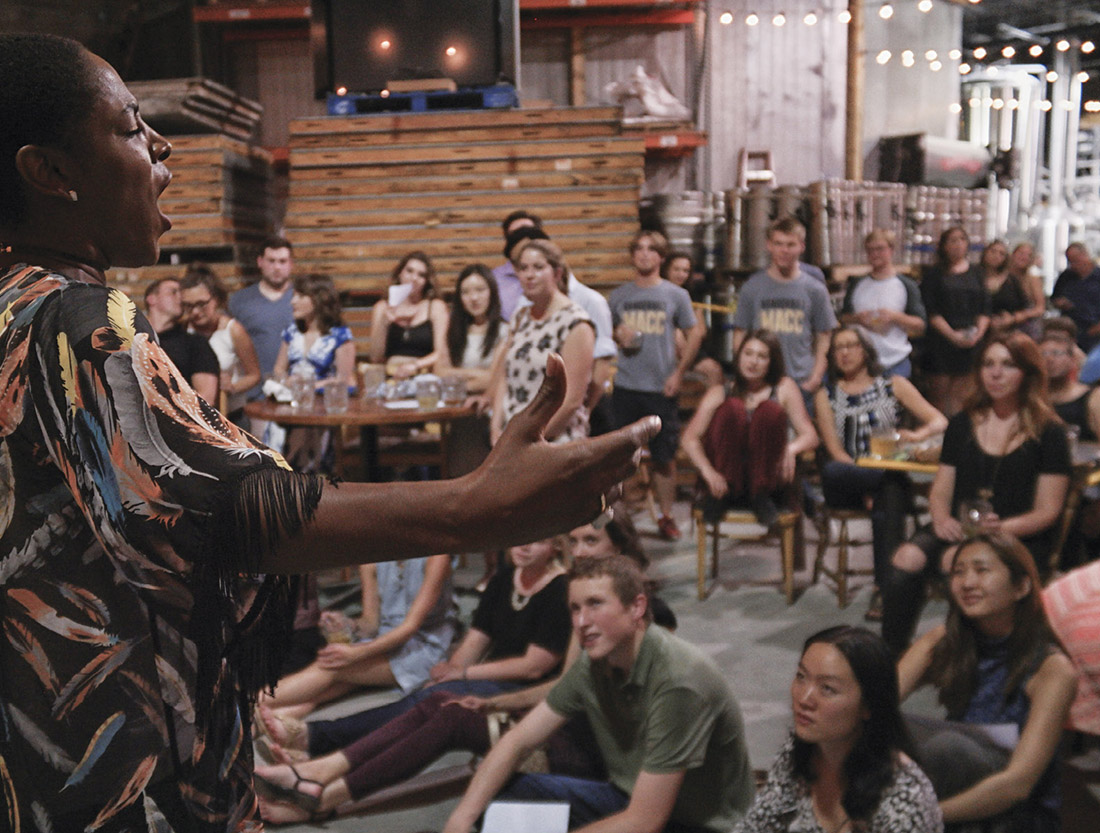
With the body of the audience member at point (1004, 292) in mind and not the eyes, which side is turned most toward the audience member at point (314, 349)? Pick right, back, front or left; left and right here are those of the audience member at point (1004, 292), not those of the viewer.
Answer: front

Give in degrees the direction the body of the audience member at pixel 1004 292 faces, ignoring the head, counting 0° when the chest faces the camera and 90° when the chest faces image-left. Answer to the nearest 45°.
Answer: approximately 45°

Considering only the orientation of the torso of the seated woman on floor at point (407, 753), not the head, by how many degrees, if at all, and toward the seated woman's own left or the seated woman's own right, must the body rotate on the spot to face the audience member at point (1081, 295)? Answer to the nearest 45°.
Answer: approximately 180°

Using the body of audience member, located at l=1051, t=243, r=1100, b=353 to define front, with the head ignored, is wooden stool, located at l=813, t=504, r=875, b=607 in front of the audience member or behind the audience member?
in front

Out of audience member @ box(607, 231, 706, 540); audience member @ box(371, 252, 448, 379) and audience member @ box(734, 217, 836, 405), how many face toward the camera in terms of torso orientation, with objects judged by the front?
3

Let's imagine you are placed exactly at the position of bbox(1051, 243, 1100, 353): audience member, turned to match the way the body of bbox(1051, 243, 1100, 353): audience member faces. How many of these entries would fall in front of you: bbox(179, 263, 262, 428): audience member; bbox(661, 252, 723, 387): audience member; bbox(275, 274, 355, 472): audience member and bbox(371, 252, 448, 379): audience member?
4

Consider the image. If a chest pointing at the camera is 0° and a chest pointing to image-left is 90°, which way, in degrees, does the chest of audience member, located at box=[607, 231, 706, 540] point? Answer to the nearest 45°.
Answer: approximately 0°

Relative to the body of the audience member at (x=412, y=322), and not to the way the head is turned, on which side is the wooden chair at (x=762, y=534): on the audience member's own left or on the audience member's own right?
on the audience member's own left

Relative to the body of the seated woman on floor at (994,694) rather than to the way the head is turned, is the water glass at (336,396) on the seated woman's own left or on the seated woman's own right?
on the seated woman's own right

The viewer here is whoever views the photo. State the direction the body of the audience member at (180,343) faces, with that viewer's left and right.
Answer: facing the viewer and to the right of the viewer
